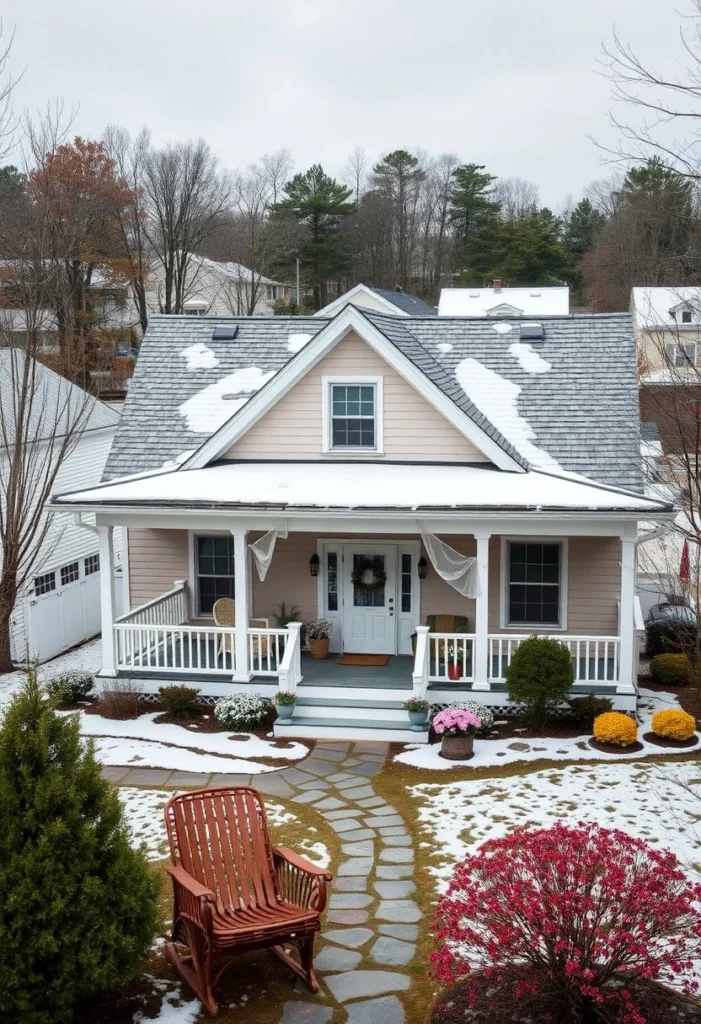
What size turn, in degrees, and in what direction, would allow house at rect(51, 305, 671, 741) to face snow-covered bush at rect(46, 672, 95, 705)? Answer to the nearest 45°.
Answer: approximately 90° to its right

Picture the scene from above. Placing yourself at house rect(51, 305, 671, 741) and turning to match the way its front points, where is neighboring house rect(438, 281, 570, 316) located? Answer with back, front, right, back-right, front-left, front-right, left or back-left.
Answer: back

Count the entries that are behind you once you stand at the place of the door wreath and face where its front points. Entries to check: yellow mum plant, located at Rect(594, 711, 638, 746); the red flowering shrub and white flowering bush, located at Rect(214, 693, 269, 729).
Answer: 0

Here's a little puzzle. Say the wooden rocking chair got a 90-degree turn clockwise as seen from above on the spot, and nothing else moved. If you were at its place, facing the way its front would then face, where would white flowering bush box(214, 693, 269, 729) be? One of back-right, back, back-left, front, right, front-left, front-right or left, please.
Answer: back-right

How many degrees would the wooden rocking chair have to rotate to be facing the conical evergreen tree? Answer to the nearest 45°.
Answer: approximately 90° to its right

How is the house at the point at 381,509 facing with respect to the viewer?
toward the camera

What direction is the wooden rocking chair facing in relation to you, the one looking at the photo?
facing the viewer and to the right of the viewer

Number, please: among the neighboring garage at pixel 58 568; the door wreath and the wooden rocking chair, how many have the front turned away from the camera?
0

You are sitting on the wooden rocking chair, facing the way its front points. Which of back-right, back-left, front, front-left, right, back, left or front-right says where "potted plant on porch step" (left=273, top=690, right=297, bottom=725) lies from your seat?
back-left

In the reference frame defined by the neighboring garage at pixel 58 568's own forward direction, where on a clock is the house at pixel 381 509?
The house is roughly at 12 o'clock from the neighboring garage.

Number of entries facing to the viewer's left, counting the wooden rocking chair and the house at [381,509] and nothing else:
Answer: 0

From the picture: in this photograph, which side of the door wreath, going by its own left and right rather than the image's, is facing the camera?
front

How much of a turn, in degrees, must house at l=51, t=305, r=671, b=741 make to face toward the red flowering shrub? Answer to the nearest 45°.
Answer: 0° — it already faces it

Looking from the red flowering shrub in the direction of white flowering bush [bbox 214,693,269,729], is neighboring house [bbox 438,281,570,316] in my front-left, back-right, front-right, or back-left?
front-right

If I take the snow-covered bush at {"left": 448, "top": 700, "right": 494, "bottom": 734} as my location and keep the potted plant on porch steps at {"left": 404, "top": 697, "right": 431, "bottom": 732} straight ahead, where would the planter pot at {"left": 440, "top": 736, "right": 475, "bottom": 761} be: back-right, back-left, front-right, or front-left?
front-left

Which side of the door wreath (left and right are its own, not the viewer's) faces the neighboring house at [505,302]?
back

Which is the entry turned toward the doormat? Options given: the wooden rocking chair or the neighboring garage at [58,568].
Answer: the neighboring garage

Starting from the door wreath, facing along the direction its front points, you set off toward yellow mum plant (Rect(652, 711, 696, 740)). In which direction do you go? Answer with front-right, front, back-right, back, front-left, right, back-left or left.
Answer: front-left
